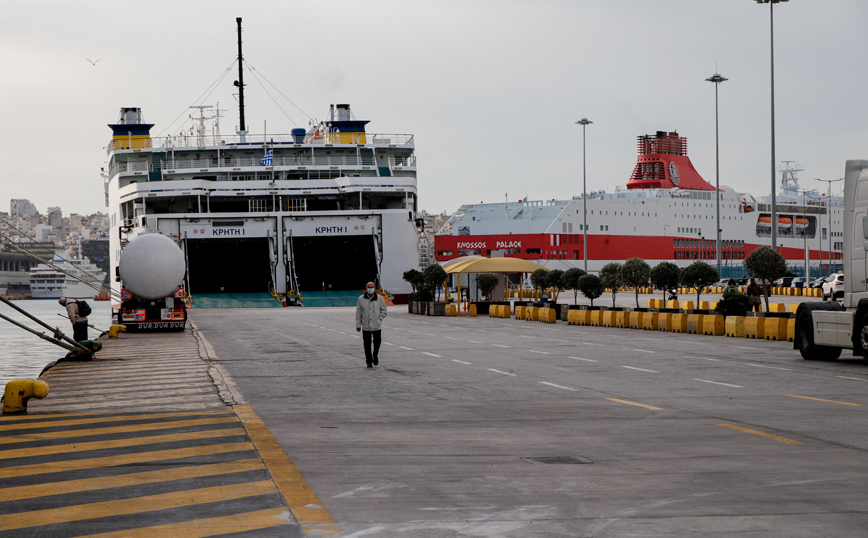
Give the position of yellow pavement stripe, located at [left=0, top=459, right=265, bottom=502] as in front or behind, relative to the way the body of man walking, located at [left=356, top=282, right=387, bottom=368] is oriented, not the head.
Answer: in front

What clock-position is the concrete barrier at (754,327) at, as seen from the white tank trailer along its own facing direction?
The concrete barrier is roughly at 4 o'clock from the white tank trailer.

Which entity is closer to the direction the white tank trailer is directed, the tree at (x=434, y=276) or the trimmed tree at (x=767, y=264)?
the tree

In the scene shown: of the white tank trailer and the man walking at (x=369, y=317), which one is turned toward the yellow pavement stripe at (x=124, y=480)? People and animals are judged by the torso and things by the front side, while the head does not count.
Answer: the man walking

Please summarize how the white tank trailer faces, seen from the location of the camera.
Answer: facing away from the viewer

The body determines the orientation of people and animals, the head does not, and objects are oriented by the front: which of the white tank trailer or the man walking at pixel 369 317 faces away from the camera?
the white tank trailer

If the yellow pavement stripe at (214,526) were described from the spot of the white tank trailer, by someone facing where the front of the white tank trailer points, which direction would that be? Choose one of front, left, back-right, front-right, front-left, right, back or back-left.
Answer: back

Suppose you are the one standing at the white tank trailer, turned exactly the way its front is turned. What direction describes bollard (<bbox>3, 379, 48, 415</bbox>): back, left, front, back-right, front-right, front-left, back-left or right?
back

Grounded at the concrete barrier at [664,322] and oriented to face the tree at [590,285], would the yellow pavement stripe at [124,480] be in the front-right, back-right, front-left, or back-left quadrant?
back-left

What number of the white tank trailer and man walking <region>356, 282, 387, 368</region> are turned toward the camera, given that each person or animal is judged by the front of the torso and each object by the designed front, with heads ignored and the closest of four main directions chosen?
1

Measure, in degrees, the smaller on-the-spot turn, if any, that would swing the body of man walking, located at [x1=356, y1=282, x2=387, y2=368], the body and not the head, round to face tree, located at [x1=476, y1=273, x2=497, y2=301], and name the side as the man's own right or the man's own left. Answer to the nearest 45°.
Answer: approximately 180°

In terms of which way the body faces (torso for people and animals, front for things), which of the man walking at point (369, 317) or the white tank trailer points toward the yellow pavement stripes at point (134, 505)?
the man walking

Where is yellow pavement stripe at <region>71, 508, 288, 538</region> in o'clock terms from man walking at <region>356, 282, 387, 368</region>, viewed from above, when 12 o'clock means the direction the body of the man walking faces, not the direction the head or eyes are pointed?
The yellow pavement stripe is roughly at 12 o'clock from the man walking.

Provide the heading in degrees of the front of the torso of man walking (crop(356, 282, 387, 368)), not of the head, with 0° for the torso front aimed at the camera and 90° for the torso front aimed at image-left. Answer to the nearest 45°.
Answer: approximately 0°

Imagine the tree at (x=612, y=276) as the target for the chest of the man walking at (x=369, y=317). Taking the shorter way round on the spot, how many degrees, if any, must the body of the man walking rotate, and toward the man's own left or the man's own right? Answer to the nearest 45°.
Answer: approximately 135° to the man's own left

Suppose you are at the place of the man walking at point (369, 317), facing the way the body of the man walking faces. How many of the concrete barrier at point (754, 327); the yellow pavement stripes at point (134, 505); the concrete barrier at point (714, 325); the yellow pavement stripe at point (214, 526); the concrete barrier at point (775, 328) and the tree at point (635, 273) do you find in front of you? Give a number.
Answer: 2

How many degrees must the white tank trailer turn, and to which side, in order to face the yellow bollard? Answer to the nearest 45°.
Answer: approximately 135° to its left

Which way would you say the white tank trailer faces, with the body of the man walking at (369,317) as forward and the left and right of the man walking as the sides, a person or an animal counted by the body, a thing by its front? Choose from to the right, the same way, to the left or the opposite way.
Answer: the opposite way

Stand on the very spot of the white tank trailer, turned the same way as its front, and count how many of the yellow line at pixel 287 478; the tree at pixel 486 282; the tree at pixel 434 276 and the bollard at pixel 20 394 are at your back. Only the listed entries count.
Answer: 2
